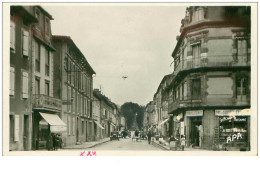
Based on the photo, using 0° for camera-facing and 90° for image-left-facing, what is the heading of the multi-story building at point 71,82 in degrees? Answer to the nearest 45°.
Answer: approximately 315°

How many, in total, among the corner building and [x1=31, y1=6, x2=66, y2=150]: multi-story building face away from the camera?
0

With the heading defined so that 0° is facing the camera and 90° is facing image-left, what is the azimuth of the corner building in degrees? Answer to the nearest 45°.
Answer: approximately 45°

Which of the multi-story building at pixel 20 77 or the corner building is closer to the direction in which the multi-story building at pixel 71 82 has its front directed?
the corner building
